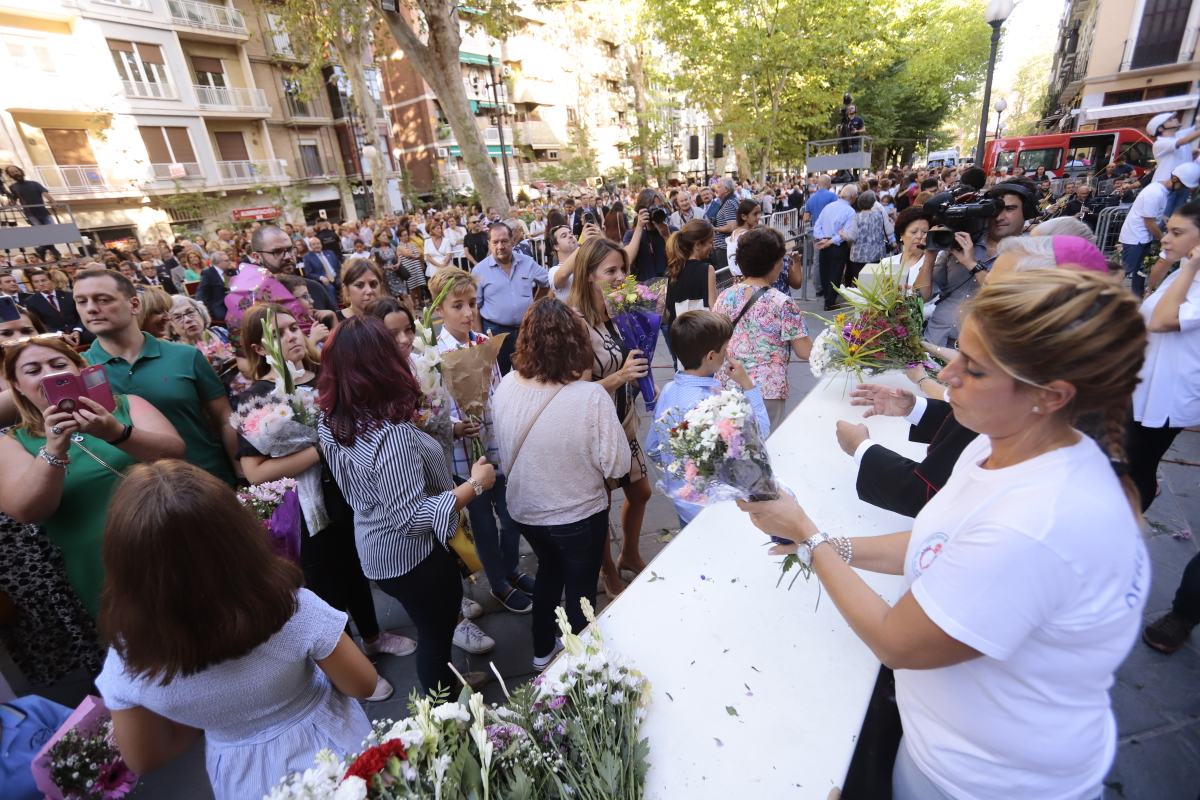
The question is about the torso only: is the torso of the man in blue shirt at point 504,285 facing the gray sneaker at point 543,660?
yes

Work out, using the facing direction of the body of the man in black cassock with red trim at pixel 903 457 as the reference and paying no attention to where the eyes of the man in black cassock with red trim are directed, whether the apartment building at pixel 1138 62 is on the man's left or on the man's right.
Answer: on the man's right

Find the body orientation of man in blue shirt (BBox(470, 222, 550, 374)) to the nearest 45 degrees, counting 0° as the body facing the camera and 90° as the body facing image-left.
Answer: approximately 0°

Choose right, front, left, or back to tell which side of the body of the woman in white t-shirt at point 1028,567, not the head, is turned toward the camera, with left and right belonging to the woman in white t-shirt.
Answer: left

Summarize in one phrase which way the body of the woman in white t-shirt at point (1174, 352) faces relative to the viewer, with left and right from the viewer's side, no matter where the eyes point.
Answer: facing to the left of the viewer

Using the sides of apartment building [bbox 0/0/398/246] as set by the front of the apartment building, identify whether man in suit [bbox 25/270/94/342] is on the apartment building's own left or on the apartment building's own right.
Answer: on the apartment building's own right

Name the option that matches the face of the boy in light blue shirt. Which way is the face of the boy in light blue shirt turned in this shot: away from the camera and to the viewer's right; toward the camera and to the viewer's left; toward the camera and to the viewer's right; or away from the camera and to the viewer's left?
away from the camera and to the viewer's right

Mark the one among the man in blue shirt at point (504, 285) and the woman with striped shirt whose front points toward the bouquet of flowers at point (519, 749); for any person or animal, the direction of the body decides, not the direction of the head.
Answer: the man in blue shirt

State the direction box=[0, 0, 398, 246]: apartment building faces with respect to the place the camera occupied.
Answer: facing the viewer and to the right of the viewer

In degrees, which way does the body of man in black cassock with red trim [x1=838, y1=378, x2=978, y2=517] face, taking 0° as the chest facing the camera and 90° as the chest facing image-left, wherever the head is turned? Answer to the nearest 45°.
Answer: approximately 90°

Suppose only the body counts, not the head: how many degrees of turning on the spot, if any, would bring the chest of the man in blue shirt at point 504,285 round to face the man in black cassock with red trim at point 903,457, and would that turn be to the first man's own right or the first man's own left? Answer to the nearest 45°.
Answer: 0° — they already face them

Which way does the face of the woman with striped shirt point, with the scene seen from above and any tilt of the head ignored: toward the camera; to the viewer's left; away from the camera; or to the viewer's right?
away from the camera
